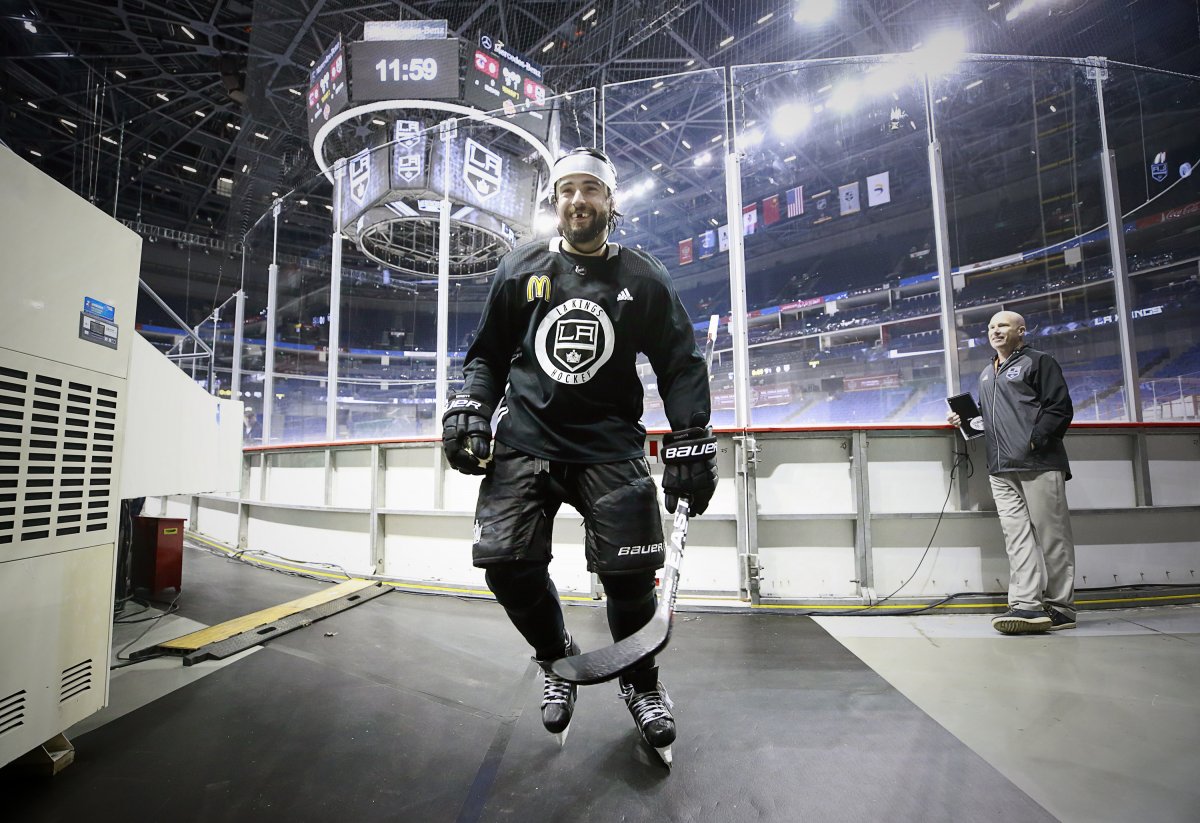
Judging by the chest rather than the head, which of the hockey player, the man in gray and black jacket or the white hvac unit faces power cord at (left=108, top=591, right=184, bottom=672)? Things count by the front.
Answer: the man in gray and black jacket

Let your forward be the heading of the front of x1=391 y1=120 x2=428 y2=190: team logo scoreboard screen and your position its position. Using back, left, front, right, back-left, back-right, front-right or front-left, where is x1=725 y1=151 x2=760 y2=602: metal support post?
front-left

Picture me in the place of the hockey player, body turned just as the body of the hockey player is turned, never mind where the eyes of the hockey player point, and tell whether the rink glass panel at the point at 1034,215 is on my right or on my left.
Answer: on my left

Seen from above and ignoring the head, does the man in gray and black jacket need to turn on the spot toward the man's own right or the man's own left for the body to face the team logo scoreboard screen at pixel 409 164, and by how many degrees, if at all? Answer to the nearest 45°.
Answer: approximately 45° to the man's own right

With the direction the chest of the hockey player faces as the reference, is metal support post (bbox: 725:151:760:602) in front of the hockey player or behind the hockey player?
behind

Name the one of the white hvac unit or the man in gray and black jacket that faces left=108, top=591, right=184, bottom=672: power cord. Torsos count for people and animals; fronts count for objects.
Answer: the man in gray and black jacket

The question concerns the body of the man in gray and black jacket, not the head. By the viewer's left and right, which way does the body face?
facing the viewer and to the left of the viewer

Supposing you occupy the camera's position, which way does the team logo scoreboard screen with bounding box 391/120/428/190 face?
facing the viewer

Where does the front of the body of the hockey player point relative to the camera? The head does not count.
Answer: toward the camera

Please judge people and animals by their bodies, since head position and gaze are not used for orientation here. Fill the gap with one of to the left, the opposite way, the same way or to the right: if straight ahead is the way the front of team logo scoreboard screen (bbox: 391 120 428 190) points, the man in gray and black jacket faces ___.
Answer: to the right

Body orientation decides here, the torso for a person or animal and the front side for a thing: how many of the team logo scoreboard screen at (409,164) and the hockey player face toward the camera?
2

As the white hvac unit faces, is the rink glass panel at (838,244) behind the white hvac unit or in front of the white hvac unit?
in front

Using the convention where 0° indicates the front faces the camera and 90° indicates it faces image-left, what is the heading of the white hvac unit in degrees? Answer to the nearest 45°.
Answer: approximately 315°

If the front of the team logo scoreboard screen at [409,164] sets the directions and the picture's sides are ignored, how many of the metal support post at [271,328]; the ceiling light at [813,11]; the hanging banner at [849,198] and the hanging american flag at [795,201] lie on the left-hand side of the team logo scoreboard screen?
3

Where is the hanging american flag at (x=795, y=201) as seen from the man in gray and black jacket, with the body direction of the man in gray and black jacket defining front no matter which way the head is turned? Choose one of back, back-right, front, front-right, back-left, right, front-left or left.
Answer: right

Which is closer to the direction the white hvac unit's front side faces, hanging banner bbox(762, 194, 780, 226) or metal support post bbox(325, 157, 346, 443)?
the hanging banner

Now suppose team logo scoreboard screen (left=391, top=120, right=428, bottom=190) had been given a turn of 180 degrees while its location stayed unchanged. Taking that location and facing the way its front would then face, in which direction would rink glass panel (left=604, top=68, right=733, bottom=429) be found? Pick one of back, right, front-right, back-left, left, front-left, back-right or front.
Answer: back-right
